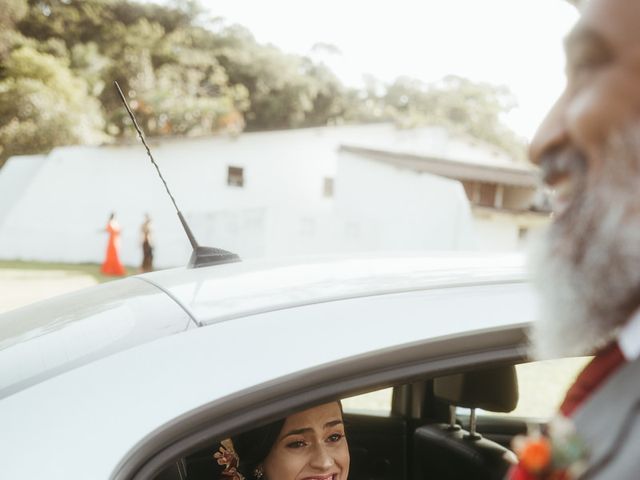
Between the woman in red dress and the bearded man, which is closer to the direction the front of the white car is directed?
the bearded man

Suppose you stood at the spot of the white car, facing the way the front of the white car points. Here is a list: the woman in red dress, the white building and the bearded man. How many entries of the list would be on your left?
2

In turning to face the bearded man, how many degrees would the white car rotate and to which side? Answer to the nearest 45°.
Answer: approximately 45° to its right

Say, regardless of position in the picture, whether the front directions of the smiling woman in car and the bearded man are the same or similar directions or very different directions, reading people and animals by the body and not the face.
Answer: very different directions

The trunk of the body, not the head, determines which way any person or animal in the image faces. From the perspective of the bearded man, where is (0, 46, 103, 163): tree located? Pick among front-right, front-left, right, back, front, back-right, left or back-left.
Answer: front-right

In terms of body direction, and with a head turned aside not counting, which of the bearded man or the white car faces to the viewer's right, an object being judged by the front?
the white car

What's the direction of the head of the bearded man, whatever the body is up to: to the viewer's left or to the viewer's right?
to the viewer's left

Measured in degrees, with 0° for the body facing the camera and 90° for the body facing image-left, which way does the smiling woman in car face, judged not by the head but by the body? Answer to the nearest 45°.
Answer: approximately 315°

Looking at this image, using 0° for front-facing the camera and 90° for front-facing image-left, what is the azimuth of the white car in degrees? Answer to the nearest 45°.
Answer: approximately 270°

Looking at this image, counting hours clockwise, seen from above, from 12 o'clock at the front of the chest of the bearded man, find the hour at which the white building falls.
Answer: The white building is roughly at 2 o'clock from the bearded man.

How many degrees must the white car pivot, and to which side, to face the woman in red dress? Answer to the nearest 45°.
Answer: approximately 90° to its left

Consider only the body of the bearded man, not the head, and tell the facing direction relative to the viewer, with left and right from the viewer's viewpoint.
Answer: facing to the left of the viewer

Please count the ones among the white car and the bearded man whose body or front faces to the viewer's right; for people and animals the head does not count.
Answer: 1

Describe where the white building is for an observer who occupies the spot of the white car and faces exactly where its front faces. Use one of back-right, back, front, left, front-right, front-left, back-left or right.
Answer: left

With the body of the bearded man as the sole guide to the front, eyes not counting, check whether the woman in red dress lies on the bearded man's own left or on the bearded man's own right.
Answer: on the bearded man's own right
